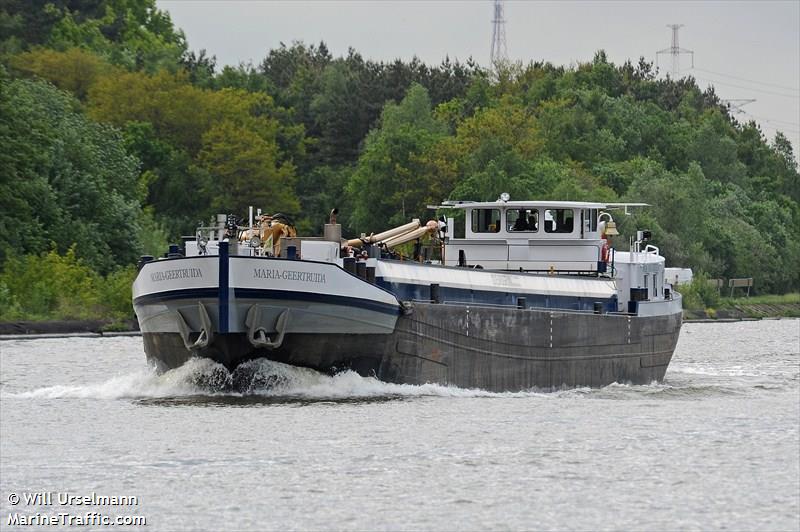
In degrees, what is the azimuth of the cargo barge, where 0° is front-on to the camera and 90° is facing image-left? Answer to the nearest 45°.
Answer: approximately 45°
